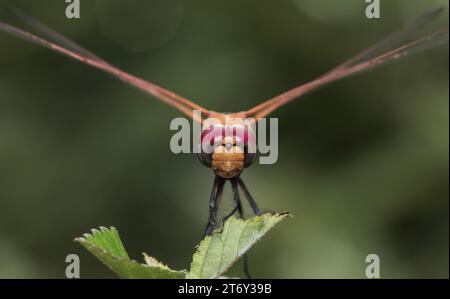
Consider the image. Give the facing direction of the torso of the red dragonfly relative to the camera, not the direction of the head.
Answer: toward the camera
